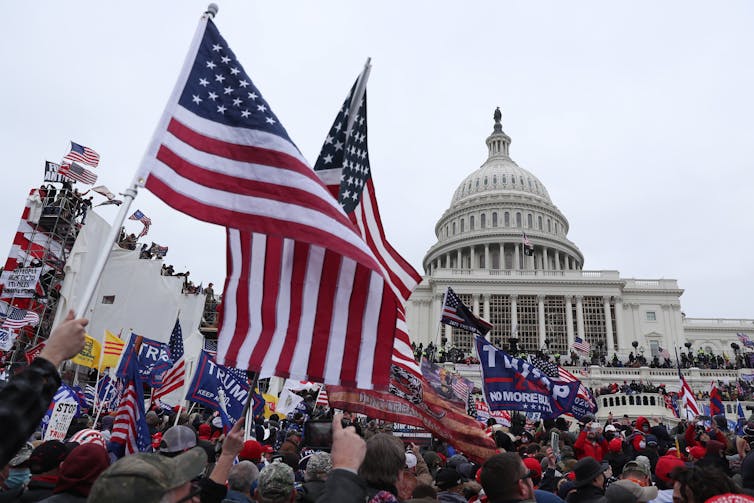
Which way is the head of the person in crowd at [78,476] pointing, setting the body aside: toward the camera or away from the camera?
away from the camera

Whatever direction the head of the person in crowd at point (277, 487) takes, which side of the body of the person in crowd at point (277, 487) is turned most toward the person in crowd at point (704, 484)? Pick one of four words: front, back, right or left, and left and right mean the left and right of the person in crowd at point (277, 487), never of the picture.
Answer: right

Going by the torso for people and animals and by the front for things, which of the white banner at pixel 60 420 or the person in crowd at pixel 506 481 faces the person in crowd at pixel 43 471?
the white banner

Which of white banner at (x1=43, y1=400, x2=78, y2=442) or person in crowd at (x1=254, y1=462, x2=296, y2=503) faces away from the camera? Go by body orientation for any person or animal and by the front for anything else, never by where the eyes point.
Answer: the person in crowd

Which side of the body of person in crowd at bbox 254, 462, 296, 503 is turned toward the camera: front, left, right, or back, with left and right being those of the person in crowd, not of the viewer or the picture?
back

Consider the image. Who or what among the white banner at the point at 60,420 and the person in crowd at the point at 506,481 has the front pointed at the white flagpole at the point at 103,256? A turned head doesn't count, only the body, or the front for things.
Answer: the white banner

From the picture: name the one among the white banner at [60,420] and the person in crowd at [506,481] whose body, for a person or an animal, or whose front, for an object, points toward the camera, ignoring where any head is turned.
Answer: the white banner

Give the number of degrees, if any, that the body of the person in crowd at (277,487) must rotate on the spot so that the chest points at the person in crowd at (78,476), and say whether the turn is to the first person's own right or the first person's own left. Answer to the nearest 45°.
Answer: approximately 90° to the first person's own left

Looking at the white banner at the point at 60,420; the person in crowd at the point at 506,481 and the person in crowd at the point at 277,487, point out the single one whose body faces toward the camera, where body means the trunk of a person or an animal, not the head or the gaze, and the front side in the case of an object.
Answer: the white banner

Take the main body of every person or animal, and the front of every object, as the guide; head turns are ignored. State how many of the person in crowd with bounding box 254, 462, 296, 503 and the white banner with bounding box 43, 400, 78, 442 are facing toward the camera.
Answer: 1

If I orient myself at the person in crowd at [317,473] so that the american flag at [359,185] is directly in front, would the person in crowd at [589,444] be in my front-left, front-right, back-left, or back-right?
front-right

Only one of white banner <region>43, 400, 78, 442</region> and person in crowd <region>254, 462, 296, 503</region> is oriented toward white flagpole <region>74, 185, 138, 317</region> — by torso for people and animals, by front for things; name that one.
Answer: the white banner

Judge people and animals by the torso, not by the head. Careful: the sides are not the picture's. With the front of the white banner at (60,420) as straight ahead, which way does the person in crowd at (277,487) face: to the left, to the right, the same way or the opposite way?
the opposite way

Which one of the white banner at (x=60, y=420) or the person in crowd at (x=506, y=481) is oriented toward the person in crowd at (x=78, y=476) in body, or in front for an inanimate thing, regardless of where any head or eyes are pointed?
the white banner

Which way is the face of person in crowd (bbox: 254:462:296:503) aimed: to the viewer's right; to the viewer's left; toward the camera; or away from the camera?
away from the camera

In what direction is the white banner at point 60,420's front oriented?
toward the camera
